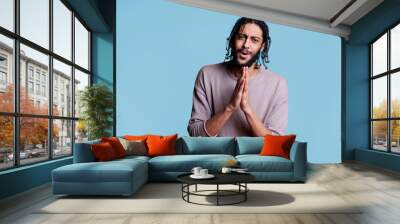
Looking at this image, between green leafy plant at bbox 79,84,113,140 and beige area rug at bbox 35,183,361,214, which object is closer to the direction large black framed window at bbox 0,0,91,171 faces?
the beige area rug

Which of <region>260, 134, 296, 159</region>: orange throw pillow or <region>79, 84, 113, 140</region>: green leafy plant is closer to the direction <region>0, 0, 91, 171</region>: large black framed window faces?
the orange throw pillow

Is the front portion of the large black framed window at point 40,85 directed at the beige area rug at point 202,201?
yes

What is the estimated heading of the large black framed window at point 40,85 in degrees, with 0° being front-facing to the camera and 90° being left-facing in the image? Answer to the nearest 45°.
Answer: approximately 315°

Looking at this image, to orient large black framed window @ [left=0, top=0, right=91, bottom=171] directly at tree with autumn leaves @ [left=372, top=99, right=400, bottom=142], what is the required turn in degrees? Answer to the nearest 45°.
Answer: approximately 45° to its left

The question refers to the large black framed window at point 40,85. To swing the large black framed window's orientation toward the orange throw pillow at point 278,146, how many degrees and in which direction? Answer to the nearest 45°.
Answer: approximately 45° to its left

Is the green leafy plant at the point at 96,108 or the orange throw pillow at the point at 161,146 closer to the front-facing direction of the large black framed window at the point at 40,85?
the orange throw pillow

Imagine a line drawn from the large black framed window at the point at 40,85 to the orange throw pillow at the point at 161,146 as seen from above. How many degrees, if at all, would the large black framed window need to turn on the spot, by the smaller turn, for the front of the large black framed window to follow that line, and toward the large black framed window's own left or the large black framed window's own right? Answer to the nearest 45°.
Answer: approximately 45° to the large black framed window's own left
